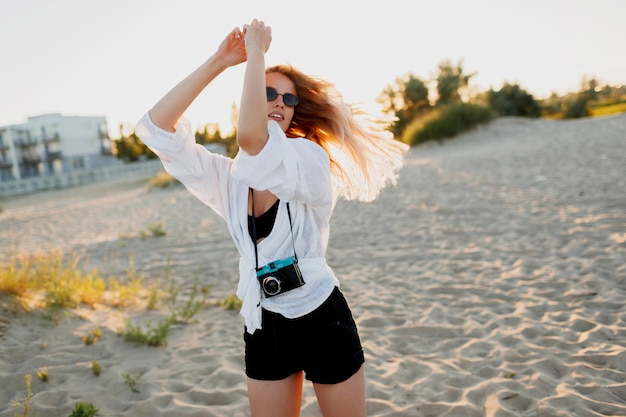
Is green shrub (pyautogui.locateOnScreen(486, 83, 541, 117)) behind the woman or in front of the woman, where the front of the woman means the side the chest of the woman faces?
behind

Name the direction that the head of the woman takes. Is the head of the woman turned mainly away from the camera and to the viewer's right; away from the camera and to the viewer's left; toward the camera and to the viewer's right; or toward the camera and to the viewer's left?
toward the camera and to the viewer's left

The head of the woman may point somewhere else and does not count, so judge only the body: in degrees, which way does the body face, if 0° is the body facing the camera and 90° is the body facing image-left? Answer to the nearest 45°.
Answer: approximately 45°

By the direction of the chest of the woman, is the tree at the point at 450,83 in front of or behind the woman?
behind

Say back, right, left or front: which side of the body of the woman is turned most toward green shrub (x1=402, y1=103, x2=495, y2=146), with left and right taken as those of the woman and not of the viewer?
back

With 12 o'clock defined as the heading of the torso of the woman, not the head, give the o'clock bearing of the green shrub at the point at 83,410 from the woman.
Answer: The green shrub is roughly at 3 o'clock from the woman.
